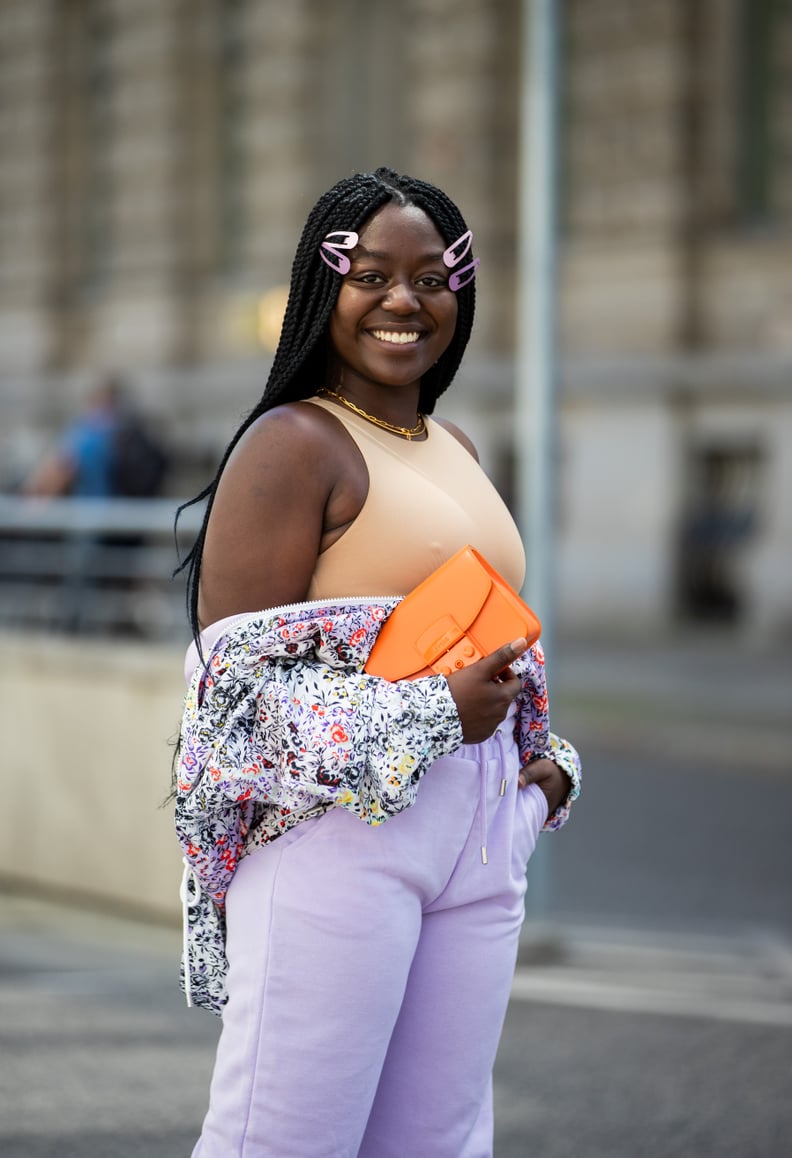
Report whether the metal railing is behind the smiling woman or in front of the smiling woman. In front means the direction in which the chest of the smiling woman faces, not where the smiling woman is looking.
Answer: behind

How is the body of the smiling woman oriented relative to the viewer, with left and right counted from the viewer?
facing the viewer and to the right of the viewer

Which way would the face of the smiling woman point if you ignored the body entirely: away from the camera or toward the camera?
toward the camera
